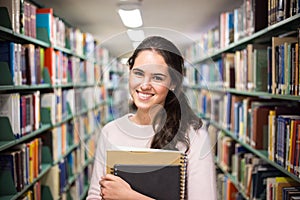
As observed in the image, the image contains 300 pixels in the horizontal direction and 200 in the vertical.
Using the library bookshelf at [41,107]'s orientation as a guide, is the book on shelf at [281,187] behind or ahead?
ahead

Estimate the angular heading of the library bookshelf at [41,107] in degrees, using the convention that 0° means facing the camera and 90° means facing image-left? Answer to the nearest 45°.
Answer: approximately 315°

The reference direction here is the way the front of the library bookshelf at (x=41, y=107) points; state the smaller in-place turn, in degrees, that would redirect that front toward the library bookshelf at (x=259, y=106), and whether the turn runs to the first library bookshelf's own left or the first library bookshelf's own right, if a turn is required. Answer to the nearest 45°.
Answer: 0° — it already faces it

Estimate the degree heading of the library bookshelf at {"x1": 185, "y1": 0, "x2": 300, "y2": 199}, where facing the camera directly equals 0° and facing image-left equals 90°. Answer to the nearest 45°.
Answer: approximately 45°

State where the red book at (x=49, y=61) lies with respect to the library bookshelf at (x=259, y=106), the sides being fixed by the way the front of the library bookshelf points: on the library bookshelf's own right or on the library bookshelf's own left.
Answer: on the library bookshelf's own right

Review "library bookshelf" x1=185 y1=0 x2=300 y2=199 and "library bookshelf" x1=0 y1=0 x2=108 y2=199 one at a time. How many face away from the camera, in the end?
0
